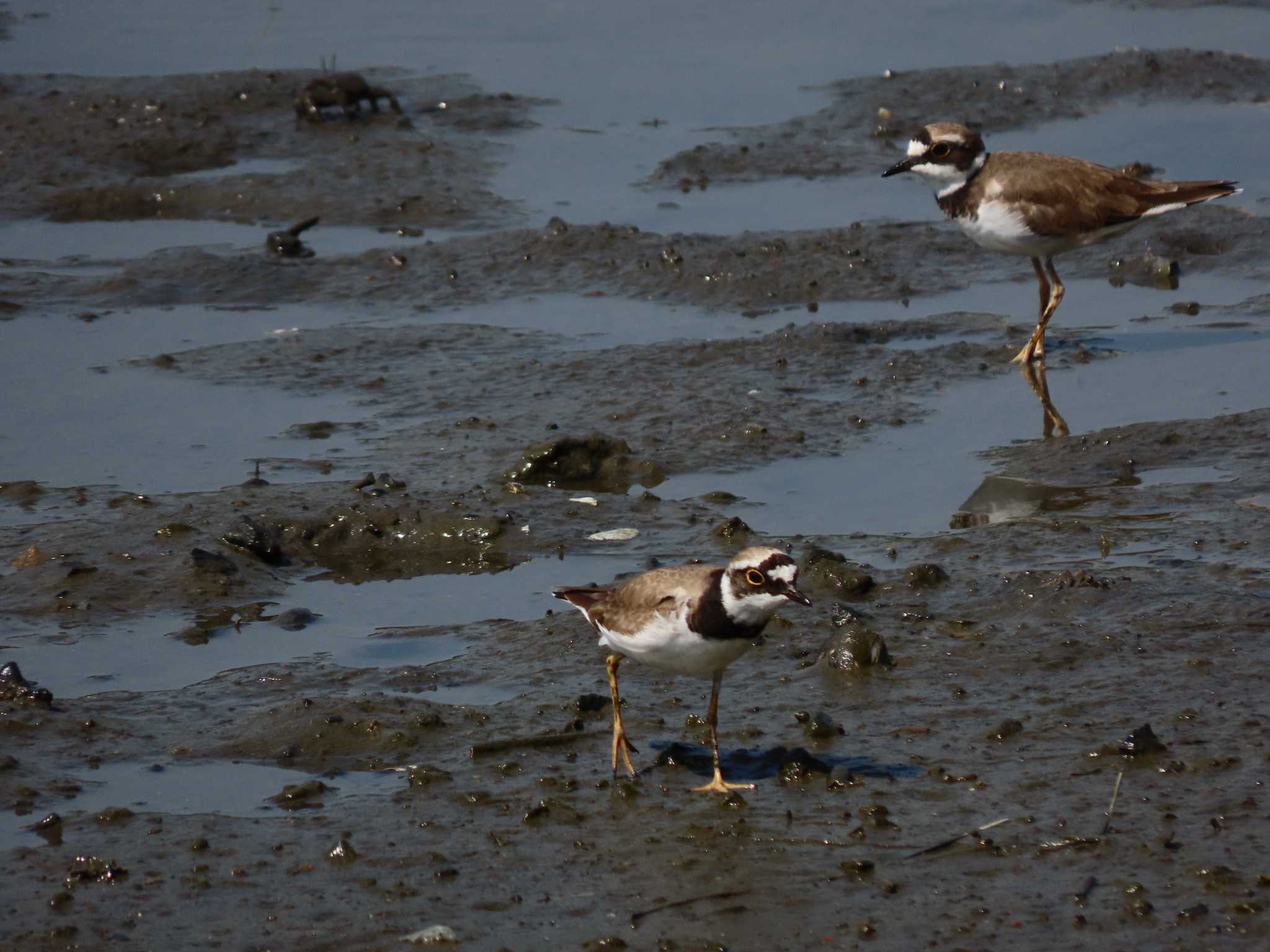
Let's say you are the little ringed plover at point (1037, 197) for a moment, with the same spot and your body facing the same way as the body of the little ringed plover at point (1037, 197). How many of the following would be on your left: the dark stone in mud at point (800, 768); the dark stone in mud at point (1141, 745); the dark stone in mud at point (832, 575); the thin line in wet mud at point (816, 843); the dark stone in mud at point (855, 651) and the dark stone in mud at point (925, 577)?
6

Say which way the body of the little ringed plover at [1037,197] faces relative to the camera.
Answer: to the viewer's left

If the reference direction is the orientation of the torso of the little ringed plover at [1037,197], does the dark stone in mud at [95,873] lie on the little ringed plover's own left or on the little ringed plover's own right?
on the little ringed plover's own left

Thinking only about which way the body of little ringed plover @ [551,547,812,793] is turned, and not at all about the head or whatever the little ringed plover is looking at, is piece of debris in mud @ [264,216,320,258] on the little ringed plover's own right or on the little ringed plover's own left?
on the little ringed plover's own left

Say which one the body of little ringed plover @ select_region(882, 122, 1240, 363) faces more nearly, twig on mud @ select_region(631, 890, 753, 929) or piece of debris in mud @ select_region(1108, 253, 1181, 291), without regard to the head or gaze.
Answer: the twig on mud

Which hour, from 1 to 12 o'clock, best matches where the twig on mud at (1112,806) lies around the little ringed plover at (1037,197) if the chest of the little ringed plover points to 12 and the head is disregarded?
The twig on mud is roughly at 9 o'clock from the little ringed plover.

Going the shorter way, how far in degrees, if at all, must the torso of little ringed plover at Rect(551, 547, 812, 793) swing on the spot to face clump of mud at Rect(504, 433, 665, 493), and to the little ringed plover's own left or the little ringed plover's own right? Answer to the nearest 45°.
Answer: approximately 90° to the little ringed plover's own left

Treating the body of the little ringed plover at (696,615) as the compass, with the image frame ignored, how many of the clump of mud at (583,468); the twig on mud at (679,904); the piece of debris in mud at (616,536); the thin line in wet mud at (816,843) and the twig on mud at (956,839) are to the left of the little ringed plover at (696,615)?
2

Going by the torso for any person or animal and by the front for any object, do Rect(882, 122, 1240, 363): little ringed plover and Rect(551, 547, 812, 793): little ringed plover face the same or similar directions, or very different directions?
very different directions

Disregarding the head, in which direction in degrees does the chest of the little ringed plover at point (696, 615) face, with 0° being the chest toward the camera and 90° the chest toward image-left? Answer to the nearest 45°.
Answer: approximately 270°

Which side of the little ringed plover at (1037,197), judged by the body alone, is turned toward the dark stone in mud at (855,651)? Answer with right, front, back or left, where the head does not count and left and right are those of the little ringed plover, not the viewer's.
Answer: left

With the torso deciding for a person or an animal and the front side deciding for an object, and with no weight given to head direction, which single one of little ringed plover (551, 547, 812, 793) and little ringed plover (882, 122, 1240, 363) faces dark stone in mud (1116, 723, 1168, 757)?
little ringed plover (551, 547, 812, 793)

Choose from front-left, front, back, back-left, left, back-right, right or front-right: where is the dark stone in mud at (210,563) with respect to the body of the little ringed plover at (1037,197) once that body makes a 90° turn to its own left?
front-right

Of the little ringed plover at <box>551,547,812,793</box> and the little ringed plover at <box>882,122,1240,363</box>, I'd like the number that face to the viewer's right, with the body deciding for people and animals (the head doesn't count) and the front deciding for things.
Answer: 1
